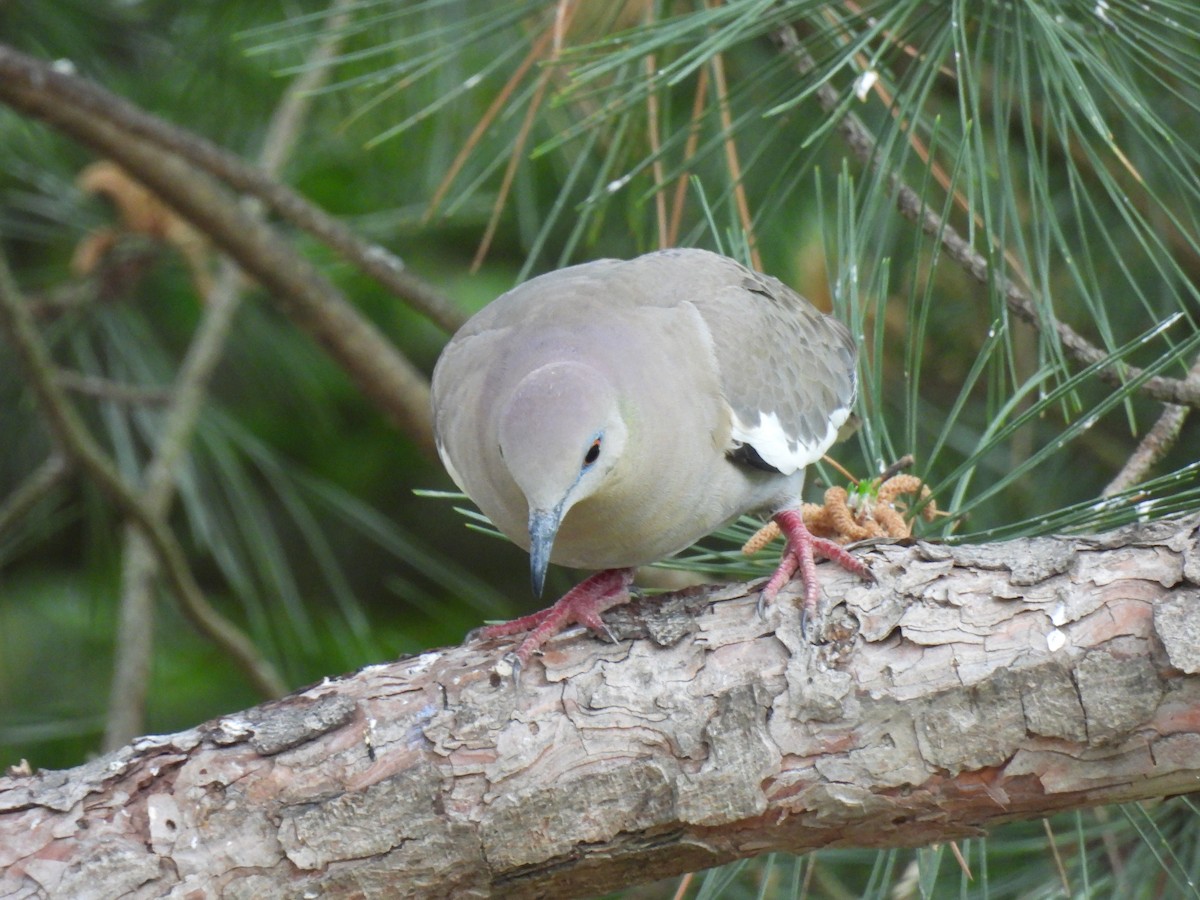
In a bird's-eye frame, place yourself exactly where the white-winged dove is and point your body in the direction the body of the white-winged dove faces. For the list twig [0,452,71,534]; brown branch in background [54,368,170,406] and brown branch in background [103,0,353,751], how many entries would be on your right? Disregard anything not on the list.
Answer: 3

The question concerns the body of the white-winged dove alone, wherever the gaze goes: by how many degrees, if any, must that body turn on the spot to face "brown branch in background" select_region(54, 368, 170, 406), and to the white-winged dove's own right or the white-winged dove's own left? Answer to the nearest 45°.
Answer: approximately 90° to the white-winged dove's own right

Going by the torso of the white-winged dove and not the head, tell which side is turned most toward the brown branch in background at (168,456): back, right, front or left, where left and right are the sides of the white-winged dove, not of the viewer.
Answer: right

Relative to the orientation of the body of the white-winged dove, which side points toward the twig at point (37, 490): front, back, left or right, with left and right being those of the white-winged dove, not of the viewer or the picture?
right

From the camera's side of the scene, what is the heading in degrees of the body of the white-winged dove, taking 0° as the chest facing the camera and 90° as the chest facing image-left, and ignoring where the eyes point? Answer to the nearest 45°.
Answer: approximately 45°

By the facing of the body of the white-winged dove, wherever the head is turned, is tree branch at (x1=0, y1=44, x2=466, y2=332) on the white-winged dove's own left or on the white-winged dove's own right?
on the white-winged dove's own right

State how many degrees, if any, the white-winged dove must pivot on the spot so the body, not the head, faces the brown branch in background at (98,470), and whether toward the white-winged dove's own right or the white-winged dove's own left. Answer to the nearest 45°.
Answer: approximately 90° to the white-winged dove's own right
